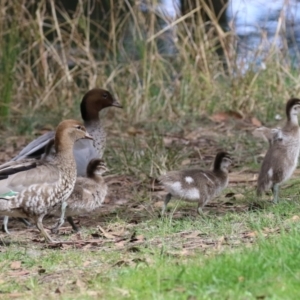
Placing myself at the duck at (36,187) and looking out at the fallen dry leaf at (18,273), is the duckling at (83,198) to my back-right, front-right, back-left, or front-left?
back-left

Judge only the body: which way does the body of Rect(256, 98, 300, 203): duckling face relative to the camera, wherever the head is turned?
to the viewer's right

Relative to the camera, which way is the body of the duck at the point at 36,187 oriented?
to the viewer's right

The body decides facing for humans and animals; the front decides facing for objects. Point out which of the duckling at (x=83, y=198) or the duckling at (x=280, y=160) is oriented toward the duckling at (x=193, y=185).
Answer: the duckling at (x=83, y=198)

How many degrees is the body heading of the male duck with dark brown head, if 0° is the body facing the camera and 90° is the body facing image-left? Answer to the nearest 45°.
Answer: approximately 270°

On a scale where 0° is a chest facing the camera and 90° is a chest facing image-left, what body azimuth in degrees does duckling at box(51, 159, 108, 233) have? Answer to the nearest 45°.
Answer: approximately 270°

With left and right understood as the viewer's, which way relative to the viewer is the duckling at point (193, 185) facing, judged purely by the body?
facing to the right of the viewer

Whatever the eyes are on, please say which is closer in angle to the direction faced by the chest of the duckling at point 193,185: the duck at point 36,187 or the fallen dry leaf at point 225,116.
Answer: the fallen dry leaf
